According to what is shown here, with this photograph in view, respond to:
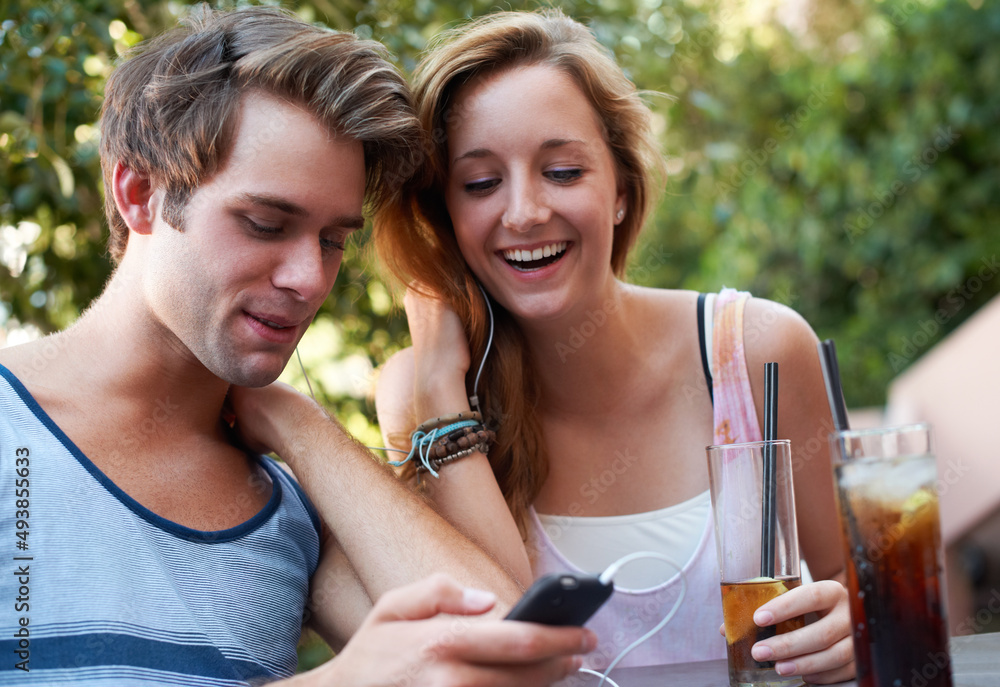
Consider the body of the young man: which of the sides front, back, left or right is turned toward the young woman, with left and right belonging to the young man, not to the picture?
left

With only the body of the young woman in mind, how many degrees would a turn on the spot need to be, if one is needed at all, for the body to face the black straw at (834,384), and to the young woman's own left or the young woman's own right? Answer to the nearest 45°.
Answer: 0° — they already face it

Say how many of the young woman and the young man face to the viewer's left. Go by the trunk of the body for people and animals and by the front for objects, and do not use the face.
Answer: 0

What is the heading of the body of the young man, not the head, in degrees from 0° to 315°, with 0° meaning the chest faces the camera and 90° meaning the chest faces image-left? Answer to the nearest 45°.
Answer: approximately 315°

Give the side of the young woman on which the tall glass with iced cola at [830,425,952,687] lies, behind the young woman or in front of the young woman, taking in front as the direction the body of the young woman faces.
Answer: in front

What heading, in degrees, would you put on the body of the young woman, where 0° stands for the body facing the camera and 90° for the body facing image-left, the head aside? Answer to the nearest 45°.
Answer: approximately 0°

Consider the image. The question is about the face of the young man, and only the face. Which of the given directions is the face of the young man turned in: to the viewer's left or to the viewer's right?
to the viewer's right
